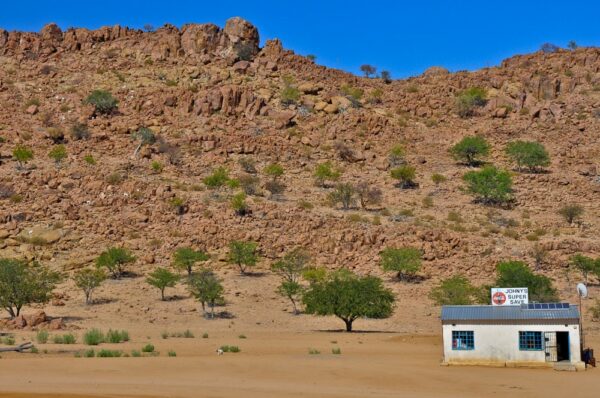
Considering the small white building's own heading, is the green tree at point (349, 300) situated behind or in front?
behind

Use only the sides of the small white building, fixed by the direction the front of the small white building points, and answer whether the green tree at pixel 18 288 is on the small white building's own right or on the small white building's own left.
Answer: on the small white building's own right

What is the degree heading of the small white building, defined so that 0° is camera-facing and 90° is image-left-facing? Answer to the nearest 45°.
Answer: approximately 0°

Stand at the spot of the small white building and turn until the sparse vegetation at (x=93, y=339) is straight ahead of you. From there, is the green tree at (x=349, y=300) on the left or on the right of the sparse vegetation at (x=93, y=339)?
right

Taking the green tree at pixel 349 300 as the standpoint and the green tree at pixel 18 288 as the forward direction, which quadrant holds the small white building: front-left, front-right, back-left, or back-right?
back-left

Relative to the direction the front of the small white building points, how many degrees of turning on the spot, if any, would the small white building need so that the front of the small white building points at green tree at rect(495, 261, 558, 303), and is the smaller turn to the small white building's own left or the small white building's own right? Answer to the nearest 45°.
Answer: approximately 180°

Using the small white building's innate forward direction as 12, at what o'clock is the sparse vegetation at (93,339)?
The sparse vegetation is roughly at 3 o'clock from the small white building.
